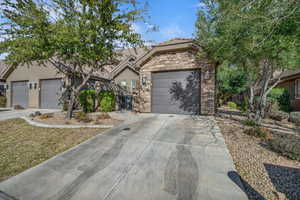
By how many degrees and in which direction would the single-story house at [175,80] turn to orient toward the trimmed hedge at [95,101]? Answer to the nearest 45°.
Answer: approximately 135° to its right

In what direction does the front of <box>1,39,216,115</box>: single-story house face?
toward the camera

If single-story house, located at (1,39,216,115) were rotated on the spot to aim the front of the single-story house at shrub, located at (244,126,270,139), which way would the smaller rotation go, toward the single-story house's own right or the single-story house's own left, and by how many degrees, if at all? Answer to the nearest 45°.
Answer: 0° — it already faces it

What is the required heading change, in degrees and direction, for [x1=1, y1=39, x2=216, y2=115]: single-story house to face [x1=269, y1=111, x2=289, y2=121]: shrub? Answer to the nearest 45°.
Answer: approximately 90° to its left

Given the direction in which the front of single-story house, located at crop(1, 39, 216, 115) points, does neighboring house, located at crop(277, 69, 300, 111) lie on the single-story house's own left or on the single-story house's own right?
on the single-story house's own left

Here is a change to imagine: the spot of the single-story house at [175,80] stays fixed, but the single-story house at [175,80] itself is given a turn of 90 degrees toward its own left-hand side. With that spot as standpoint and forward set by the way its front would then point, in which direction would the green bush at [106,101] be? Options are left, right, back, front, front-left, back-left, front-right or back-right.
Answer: back-left

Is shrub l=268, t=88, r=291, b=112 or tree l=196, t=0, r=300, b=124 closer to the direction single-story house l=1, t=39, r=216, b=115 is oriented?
the tree

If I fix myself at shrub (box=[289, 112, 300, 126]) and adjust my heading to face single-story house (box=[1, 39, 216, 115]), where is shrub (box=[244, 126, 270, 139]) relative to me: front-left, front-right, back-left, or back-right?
front-left

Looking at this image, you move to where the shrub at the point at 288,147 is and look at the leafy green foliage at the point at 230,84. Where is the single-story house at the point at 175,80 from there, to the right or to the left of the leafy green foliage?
left

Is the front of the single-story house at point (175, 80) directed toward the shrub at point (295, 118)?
no

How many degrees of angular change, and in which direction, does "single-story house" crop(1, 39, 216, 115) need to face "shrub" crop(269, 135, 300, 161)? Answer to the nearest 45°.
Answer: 0° — it already faces it

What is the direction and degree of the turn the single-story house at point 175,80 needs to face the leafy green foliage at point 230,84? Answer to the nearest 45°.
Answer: approximately 135° to its left
